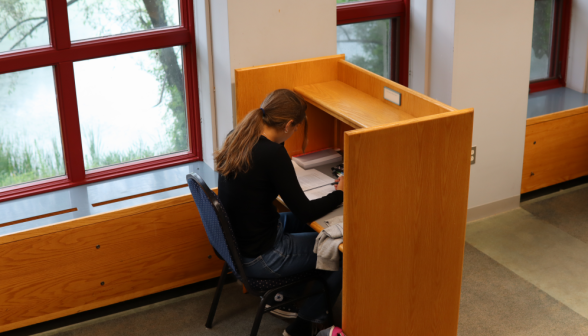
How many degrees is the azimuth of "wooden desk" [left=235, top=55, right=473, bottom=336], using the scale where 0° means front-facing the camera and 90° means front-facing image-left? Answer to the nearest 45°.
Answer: approximately 45°

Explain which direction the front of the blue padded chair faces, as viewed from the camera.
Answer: facing away from the viewer and to the right of the viewer

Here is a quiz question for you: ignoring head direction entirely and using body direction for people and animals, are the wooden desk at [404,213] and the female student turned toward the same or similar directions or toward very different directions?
very different directions

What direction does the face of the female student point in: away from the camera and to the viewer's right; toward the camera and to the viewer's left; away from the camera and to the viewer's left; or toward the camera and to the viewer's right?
away from the camera and to the viewer's right

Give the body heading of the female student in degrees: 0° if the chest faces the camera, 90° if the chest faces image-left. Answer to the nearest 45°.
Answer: approximately 225°
